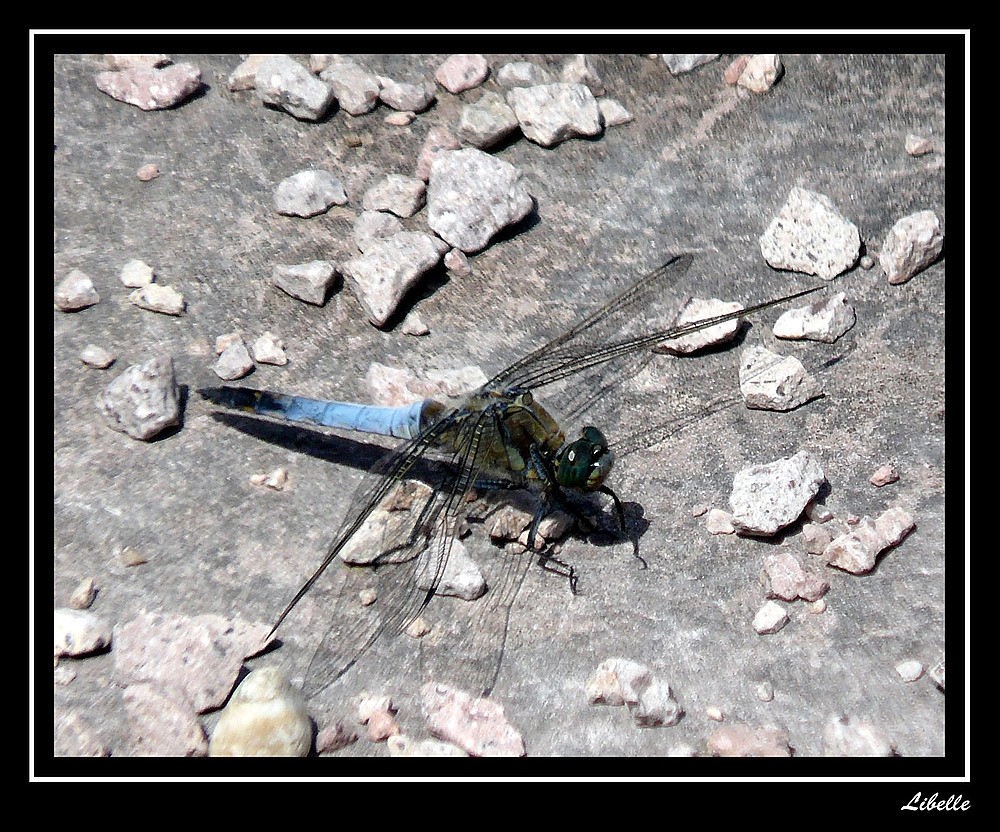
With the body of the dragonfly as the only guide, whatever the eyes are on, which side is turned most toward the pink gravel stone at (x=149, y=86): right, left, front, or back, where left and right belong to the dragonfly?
back

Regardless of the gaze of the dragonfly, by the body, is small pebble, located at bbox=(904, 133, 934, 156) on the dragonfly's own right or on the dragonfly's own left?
on the dragonfly's own left

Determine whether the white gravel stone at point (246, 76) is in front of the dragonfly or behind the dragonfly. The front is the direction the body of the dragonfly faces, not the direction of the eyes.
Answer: behind

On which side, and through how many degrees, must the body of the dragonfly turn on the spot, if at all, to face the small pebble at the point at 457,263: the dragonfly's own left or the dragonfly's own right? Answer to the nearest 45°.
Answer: approximately 135° to the dragonfly's own left

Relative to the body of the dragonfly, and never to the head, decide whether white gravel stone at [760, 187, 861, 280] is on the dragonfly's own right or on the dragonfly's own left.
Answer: on the dragonfly's own left

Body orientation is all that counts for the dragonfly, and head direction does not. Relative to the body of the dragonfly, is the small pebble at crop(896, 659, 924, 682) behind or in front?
in front

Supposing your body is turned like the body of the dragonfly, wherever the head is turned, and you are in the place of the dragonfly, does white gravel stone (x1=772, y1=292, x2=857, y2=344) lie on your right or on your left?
on your left

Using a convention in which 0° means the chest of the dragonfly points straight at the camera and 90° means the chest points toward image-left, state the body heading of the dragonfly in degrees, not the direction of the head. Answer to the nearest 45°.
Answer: approximately 315°

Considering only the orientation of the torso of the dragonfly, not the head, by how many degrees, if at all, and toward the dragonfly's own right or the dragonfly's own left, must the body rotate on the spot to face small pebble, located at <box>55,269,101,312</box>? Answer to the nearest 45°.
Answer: approximately 135° to the dragonfly's own right

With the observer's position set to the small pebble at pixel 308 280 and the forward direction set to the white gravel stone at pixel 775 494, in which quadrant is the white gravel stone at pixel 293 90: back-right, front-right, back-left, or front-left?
back-left

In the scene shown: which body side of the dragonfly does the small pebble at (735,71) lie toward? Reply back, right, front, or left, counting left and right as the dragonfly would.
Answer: left

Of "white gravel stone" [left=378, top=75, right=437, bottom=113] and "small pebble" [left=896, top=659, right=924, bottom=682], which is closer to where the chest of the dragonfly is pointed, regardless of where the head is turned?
the small pebble

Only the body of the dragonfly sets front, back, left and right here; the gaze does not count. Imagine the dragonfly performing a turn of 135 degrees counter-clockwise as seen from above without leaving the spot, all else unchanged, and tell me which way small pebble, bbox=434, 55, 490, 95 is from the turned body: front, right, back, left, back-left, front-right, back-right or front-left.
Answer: front

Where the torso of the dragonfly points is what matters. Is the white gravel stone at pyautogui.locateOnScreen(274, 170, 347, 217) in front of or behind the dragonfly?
behind
